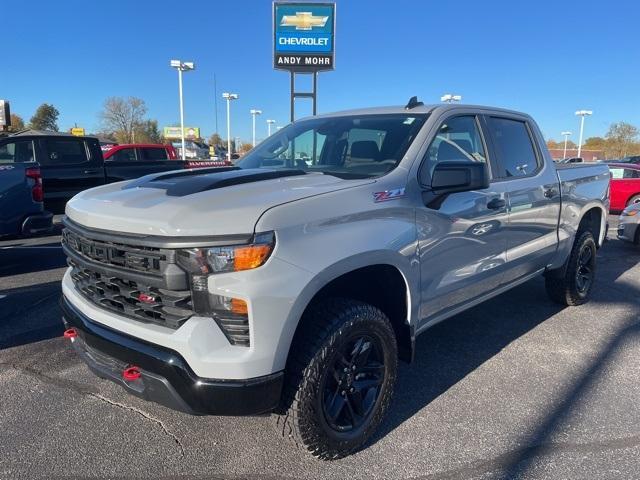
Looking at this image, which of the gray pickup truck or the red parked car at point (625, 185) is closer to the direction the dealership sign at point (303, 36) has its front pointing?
the gray pickup truck

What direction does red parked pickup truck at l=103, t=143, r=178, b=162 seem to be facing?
to the viewer's left

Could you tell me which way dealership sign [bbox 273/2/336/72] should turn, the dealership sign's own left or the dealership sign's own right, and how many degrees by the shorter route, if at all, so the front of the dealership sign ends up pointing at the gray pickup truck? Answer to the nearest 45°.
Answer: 0° — it already faces it

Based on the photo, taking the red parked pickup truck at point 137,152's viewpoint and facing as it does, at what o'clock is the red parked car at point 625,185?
the red parked car at point 625,185 is roughly at 7 o'clock from the red parked pickup truck at point 137,152.

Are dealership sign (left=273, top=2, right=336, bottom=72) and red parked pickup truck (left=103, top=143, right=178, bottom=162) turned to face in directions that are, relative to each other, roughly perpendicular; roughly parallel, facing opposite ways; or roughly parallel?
roughly perpendicular

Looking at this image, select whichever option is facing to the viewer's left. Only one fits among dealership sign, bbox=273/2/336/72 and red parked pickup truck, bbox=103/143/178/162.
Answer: the red parked pickup truck

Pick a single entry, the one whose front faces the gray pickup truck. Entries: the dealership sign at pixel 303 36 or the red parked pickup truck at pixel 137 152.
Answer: the dealership sign

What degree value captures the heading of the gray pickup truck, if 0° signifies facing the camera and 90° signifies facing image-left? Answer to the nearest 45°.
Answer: approximately 45°
